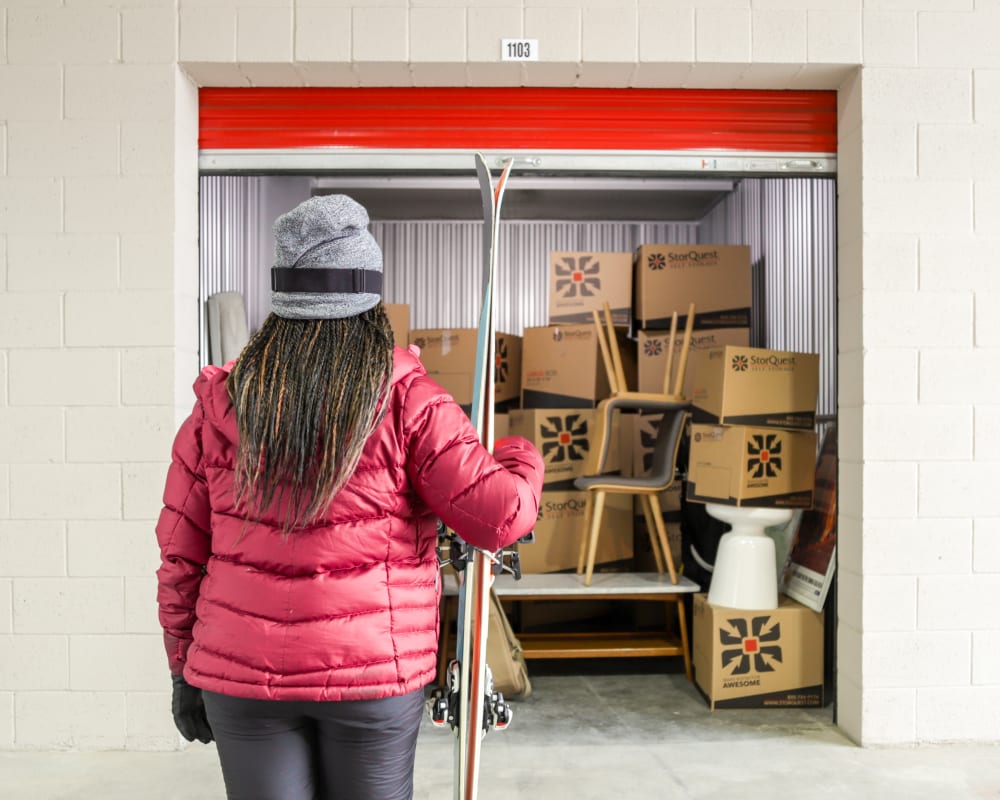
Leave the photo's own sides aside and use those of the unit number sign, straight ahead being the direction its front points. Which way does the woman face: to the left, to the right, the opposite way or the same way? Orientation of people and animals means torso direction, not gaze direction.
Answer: the opposite way

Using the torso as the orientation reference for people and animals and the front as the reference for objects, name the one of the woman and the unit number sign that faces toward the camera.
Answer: the unit number sign

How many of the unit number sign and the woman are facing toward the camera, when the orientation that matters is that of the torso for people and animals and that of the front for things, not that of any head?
1

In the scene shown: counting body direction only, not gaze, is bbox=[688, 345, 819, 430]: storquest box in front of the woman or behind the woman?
in front

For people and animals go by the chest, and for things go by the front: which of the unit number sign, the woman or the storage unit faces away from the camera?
the woman

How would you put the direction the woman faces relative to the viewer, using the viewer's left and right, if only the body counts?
facing away from the viewer

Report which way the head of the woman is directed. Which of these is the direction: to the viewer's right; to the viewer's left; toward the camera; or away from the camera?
away from the camera

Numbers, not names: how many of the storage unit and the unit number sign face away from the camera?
0

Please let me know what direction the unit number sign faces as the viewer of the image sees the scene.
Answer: facing the viewer

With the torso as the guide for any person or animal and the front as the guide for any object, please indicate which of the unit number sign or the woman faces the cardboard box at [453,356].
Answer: the woman

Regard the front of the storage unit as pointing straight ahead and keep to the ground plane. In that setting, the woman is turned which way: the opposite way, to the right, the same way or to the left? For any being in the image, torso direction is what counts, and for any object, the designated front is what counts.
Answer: the opposite way

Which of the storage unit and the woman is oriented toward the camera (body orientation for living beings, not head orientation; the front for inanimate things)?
the storage unit
